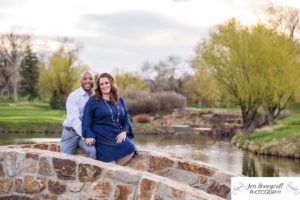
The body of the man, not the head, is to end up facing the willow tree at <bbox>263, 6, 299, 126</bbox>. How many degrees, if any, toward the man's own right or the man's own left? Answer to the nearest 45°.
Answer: approximately 90° to the man's own left

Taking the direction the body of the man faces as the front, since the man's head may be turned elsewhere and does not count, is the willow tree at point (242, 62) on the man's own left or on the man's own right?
on the man's own left

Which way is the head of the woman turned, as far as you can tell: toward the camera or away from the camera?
toward the camera

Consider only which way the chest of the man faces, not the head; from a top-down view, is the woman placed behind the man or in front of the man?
in front

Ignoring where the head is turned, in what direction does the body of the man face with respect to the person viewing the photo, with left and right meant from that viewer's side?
facing the viewer and to the right of the viewer

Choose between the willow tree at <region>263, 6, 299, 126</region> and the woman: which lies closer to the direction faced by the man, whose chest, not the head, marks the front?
the woman
